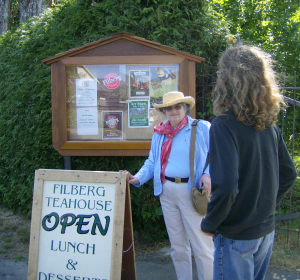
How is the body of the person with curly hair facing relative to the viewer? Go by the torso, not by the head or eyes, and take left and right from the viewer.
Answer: facing away from the viewer and to the left of the viewer

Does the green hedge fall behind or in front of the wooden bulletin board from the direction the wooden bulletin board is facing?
behind

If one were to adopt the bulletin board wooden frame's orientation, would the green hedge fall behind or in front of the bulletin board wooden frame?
behind

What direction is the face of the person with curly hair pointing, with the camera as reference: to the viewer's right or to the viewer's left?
to the viewer's left

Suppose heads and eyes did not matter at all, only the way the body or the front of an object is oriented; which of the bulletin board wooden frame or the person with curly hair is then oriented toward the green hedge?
the person with curly hair

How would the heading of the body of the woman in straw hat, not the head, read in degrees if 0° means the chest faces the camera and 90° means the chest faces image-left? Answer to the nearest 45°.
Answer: approximately 0°

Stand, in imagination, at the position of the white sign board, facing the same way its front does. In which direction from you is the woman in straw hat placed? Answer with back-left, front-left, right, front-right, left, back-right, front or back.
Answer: left

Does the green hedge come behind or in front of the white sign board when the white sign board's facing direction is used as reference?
behind

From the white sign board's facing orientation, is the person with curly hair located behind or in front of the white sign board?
in front

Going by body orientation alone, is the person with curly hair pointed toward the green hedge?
yes
